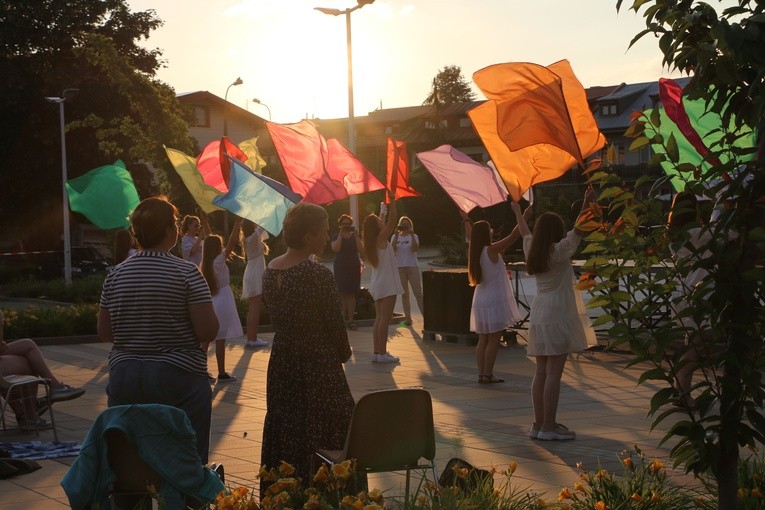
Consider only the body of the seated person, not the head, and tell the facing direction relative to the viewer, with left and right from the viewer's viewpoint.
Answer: facing to the right of the viewer

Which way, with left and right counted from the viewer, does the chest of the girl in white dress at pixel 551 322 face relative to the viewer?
facing away from the viewer and to the right of the viewer

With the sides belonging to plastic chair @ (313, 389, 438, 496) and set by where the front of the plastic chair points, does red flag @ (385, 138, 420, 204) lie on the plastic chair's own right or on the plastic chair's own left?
on the plastic chair's own right

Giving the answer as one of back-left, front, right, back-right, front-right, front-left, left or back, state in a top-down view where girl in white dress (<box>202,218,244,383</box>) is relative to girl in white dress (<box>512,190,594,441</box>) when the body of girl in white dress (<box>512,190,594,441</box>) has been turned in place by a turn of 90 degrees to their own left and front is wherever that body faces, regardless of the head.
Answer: front

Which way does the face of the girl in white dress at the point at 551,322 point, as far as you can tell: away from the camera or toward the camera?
away from the camera

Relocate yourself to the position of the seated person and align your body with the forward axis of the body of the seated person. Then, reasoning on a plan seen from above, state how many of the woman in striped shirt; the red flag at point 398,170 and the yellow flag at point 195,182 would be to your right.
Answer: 1

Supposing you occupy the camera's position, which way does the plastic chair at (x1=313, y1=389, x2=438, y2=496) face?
facing away from the viewer and to the left of the viewer

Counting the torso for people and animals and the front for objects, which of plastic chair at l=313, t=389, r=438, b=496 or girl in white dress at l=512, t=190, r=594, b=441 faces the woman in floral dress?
the plastic chair

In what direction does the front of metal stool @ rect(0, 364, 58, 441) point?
to the viewer's right
